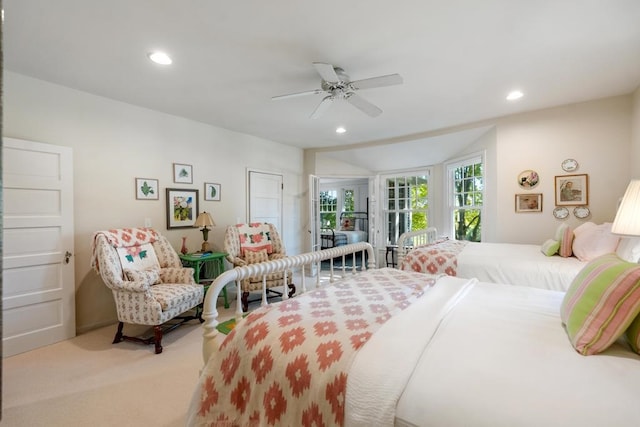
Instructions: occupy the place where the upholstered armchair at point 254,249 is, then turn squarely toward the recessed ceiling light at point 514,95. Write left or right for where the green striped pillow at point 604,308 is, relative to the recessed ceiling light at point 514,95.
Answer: right

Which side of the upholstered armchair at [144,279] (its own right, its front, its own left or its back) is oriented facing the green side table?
left

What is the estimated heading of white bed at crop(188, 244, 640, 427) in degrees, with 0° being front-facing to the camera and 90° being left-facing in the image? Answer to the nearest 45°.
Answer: approximately 90°
